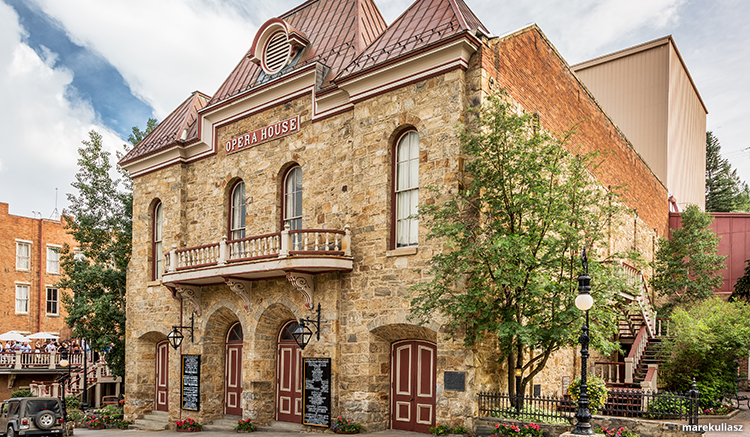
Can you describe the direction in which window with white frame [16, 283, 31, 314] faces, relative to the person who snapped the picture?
facing the viewer and to the right of the viewer

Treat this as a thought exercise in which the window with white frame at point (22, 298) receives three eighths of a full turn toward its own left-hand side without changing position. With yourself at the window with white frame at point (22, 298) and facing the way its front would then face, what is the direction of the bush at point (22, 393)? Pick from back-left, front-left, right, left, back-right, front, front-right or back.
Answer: back

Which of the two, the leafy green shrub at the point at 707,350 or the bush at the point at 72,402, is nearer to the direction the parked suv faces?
the bush

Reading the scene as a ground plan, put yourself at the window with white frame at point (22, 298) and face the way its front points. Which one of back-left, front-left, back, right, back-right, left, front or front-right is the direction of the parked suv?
front-right

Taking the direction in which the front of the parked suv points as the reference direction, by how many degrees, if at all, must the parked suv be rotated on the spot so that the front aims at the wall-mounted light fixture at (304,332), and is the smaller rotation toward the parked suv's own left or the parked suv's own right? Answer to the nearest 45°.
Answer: approximately 180°

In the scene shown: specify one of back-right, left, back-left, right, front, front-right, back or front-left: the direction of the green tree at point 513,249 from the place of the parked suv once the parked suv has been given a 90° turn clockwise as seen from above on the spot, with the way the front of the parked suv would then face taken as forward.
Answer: right
